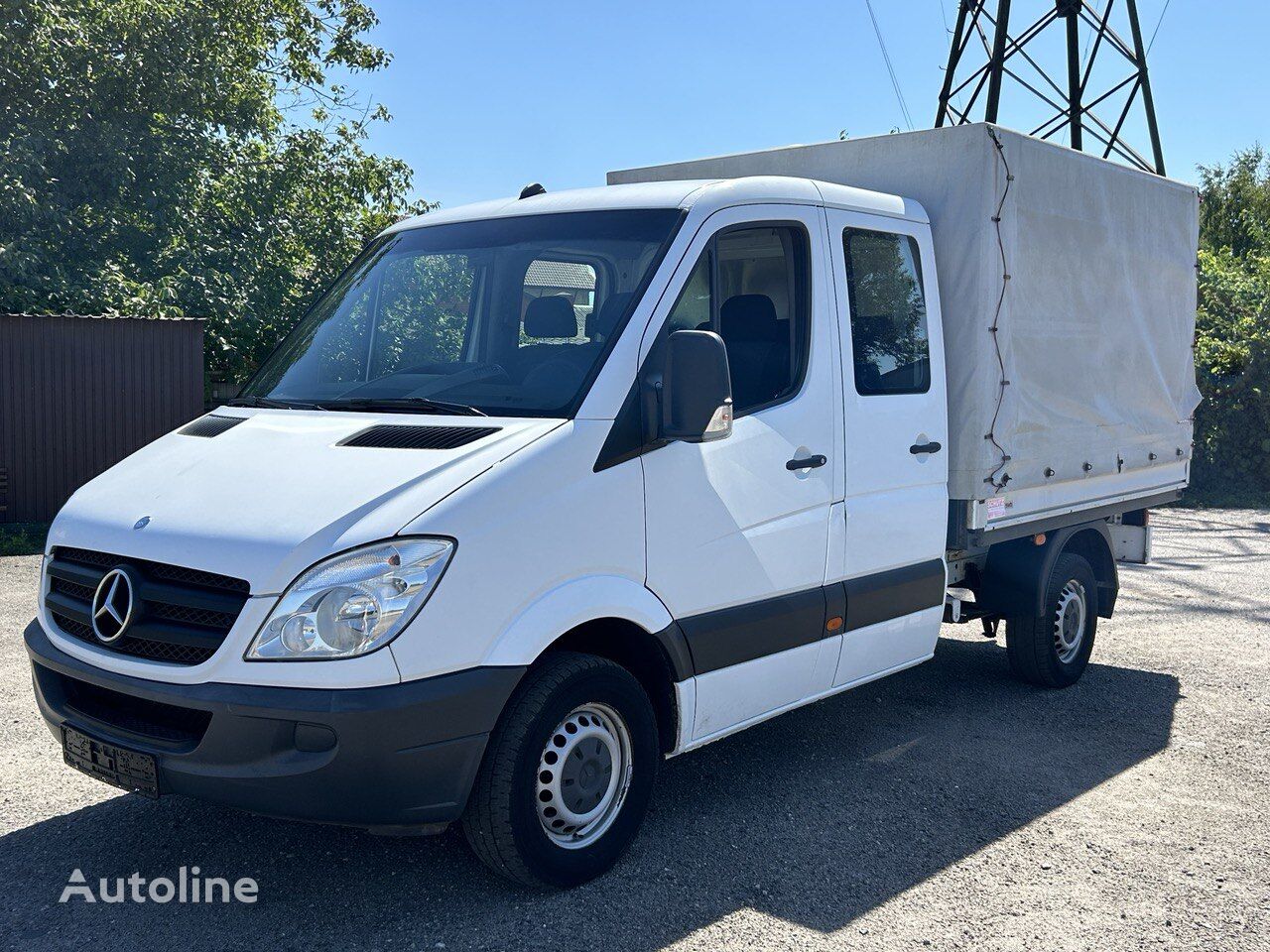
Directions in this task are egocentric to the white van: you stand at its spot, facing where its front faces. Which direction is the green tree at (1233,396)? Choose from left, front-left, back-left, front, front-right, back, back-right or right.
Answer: back

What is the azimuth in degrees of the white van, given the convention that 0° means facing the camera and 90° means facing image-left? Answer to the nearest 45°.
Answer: approximately 45°

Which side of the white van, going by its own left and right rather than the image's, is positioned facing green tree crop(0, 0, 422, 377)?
right

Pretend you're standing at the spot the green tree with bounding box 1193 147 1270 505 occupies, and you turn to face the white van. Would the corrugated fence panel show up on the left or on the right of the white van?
right

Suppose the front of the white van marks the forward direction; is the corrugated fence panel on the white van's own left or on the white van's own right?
on the white van's own right
